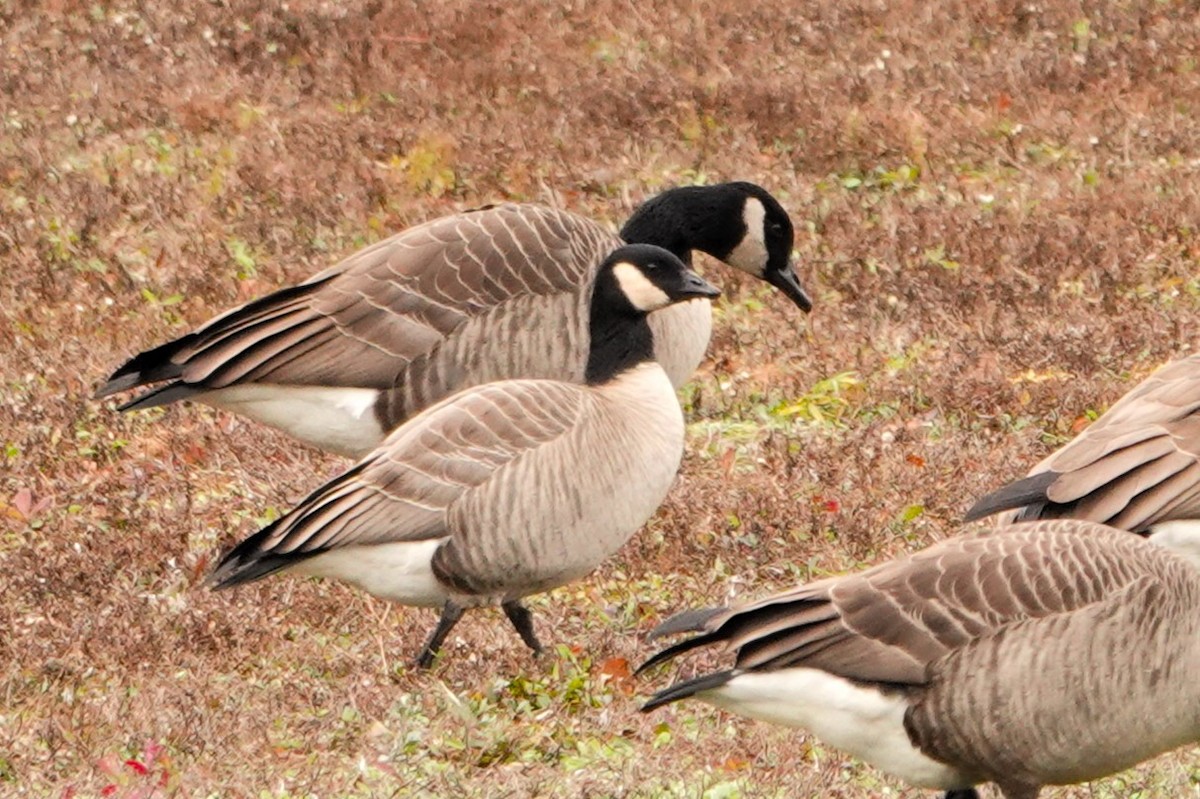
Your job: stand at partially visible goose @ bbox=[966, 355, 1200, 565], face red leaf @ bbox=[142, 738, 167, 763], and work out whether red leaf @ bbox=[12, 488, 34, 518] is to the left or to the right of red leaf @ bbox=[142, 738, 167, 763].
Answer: right

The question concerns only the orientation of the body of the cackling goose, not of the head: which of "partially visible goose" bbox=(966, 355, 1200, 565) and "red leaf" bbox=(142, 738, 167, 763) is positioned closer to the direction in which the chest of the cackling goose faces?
the partially visible goose

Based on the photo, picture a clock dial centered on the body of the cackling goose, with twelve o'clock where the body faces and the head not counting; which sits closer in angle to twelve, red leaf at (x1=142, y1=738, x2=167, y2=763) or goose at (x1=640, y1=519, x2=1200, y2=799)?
the goose

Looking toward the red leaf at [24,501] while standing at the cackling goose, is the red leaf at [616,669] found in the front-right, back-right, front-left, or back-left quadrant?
back-left

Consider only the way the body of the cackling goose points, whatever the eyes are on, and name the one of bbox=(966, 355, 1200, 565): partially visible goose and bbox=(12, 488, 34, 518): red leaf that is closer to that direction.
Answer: the partially visible goose

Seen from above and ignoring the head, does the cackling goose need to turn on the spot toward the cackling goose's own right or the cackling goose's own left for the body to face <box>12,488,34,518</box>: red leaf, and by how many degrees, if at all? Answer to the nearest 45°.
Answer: approximately 180°

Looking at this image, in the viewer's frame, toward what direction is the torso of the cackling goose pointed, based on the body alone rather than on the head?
to the viewer's right

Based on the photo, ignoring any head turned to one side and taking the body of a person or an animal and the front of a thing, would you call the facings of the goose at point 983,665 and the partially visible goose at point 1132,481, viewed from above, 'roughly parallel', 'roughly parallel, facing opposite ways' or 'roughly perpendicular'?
roughly parallel

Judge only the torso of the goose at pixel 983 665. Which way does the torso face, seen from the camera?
to the viewer's right

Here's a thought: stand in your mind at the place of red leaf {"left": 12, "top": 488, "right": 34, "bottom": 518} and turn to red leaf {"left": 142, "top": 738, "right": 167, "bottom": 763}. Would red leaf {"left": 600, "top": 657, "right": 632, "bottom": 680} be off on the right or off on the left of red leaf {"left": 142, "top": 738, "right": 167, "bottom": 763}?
left

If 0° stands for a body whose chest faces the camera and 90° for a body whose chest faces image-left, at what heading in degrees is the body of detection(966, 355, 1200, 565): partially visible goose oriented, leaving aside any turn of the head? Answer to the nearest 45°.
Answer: approximately 270°

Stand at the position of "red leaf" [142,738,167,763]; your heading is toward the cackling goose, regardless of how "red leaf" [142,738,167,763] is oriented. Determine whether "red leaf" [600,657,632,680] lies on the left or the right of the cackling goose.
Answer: right

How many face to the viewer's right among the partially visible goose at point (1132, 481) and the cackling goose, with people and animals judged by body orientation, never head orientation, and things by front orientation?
2

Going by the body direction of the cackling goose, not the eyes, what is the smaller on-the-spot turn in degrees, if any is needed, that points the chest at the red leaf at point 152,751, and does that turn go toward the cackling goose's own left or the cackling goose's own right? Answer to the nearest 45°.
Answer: approximately 90° to the cackling goose's own right
